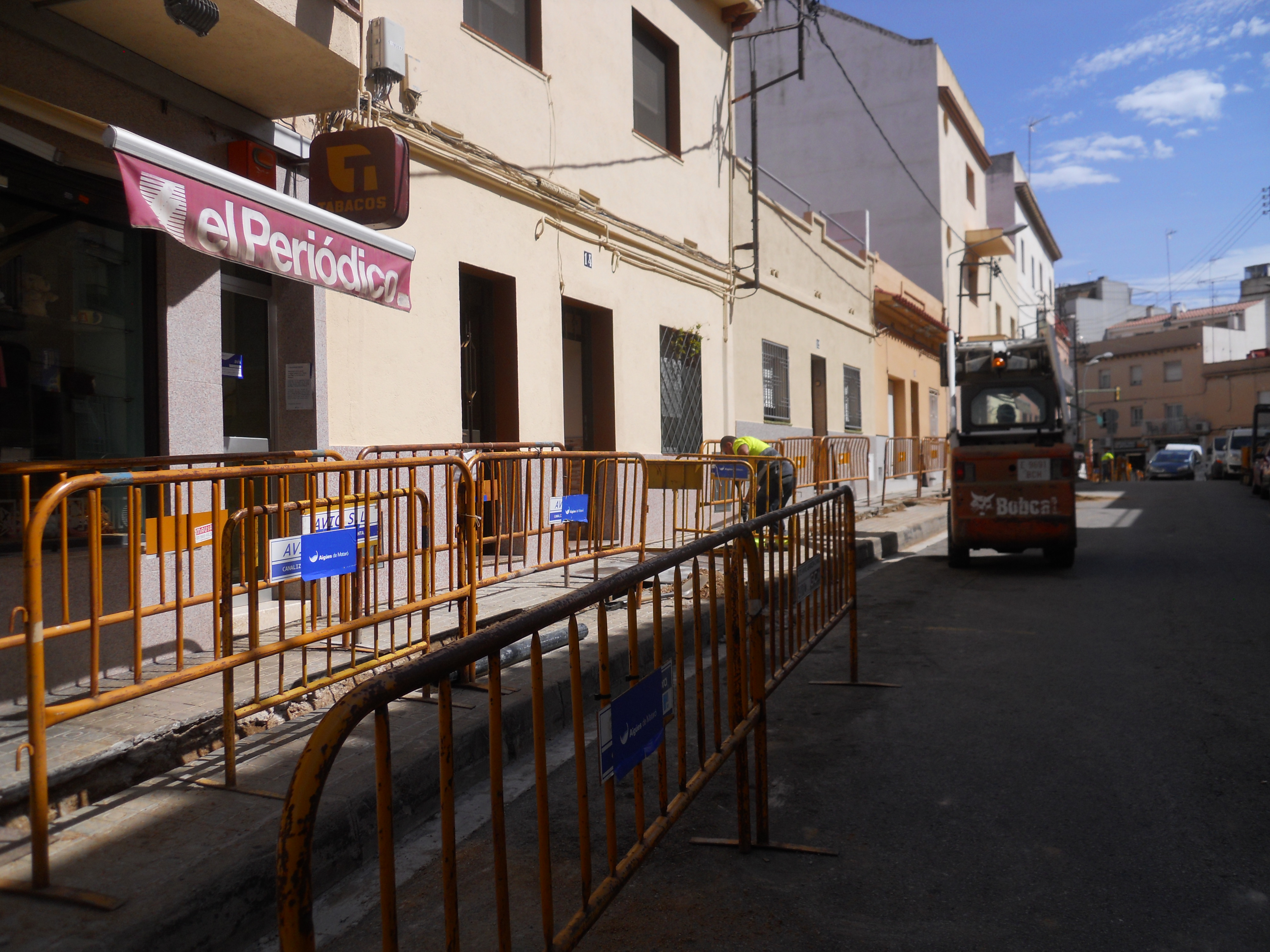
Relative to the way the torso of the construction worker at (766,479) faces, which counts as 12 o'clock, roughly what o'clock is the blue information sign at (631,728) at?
The blue information sign is roughly at 9 o'clock from the construction worker.

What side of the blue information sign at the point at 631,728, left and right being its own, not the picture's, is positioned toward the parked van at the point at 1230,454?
left

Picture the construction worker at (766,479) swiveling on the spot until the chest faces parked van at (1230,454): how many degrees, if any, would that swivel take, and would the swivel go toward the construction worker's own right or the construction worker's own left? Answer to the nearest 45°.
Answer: approximately 135° to the construction worker's own right

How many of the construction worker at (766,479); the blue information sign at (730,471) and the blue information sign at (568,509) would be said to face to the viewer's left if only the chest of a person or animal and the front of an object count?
1

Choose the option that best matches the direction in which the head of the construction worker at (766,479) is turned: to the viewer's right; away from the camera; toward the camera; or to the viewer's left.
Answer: to the viewer's left

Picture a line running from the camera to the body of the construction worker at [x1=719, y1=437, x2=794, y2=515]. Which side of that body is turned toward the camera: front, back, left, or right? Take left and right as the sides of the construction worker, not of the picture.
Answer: left

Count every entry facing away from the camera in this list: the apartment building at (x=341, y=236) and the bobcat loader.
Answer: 1

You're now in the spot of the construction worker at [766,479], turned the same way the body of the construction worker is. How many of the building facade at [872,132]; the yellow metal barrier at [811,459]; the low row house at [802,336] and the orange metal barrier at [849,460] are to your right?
4

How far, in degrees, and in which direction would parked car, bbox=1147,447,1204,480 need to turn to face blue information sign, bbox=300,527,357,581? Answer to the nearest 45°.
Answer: approximately 45° to its left

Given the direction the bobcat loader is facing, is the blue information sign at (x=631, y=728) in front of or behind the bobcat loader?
behind

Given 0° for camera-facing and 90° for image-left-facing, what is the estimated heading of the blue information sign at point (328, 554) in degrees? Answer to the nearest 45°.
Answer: approximately 315°

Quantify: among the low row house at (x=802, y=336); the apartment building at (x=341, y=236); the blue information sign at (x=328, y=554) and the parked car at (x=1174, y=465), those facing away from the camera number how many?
0

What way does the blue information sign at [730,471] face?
toward the camera

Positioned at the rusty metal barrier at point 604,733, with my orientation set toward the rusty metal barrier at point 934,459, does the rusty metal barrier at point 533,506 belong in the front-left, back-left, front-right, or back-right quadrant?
front-left

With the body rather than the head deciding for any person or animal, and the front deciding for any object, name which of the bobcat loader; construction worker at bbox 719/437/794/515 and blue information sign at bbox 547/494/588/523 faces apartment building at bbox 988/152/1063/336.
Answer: the bobcat loader

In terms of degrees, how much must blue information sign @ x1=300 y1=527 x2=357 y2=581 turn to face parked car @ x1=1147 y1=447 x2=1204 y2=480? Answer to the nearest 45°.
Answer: approximately 90° to its left

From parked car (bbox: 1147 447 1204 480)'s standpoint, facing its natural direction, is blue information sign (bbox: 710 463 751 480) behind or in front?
in front
